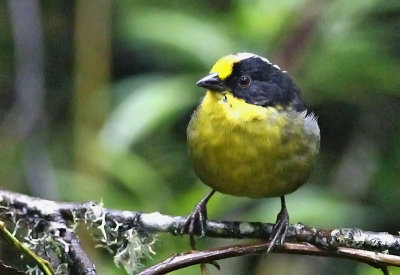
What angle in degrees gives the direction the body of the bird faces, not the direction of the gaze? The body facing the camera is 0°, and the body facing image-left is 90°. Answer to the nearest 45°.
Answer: approximately 45°

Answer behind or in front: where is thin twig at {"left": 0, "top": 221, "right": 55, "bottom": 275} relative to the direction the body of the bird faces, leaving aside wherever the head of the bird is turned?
in front
